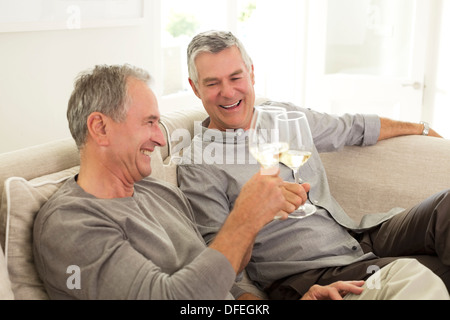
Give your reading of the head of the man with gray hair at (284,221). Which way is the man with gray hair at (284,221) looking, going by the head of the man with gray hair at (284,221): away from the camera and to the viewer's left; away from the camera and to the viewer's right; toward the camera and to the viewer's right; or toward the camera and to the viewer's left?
toward the camera and to the viewer's left

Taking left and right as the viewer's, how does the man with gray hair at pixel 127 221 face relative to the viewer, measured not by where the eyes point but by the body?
facing the viewer and to the right of the viewer

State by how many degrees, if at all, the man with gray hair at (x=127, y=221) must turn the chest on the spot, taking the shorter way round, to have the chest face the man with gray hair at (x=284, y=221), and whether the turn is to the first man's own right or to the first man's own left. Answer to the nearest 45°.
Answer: approximately 90° to the first man's own left

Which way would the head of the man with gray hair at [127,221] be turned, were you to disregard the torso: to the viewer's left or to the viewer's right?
to the viewer's right
